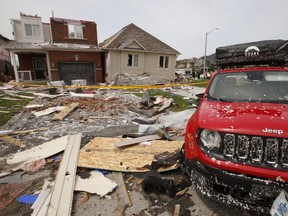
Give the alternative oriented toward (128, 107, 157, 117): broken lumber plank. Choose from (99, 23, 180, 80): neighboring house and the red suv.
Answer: the neighboring house

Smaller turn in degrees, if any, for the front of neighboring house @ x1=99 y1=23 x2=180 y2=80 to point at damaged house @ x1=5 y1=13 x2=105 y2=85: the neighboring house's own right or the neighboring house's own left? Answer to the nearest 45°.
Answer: approximately 90° to the neighboring house's own right

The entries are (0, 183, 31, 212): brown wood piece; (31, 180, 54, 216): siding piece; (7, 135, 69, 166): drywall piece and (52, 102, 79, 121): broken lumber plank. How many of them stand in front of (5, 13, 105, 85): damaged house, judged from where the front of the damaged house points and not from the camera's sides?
4

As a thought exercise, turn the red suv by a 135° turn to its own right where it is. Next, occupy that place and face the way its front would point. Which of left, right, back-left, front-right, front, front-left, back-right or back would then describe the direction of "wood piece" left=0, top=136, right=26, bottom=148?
front-left

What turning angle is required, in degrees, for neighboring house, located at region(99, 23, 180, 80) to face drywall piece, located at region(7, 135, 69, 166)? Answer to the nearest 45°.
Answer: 0° — it already faces it

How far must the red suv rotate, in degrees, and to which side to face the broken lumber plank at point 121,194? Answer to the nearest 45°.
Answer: approximately 90° to its right

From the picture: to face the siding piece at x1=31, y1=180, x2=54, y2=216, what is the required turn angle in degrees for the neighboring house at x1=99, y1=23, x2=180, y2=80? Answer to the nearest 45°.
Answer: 0° — it already faces it

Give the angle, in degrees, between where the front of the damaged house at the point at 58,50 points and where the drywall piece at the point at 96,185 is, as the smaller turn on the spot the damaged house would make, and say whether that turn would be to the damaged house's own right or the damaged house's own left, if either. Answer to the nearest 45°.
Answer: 0° — it already faces it

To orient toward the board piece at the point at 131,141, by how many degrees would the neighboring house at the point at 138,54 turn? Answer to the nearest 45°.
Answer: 0° — it already faces it

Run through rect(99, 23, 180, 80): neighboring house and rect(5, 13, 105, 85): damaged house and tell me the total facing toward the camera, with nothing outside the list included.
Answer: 2

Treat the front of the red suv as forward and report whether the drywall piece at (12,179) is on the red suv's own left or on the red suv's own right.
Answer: on the red suv's own right

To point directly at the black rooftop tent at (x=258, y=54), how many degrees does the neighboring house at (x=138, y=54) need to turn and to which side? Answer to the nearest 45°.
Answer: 0° — it already faces it

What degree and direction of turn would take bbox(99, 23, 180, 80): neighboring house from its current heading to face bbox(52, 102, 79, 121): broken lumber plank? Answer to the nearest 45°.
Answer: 0° — it already faces it
